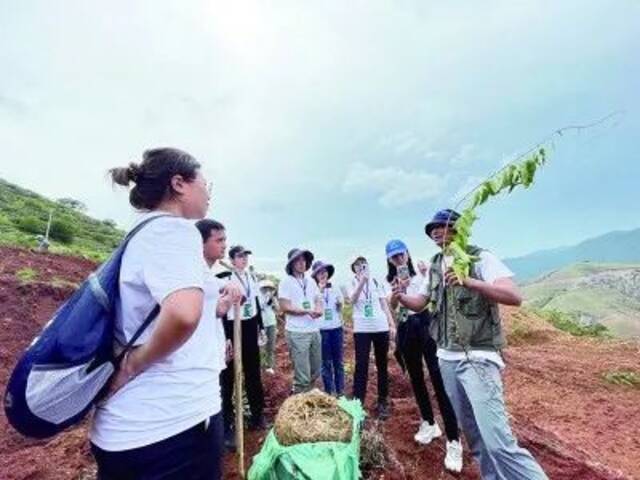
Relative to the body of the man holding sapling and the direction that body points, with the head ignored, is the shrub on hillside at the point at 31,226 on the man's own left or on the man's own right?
on the man's own right

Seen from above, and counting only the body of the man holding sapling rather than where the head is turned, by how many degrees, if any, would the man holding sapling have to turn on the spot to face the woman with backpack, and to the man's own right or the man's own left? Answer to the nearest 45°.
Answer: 0° — they already face them

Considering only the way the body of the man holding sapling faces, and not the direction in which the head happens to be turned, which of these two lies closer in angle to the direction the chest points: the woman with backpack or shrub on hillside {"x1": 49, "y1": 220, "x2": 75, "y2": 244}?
the woman with backpack

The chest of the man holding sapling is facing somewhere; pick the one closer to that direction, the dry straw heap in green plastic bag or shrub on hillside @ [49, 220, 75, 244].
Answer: the dry straw heap in green plastic bag

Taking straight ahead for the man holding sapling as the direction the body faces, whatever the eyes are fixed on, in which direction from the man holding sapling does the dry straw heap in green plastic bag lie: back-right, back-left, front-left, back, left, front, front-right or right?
front-right

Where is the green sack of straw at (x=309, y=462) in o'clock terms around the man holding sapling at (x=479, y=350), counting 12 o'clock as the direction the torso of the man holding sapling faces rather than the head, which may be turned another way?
The green sack of straw is roughly at 1 o'clock from the man holding sapling.

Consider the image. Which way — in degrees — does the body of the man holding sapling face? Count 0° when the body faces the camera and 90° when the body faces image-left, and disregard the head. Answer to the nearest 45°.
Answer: approximately 45°

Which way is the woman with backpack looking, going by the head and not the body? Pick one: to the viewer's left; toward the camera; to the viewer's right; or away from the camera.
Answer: to the viewer's right

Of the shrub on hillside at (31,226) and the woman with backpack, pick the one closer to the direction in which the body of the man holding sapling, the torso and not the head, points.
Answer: the woman with backpack

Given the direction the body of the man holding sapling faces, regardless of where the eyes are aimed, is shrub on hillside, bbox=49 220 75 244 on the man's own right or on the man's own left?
on the man's own right
